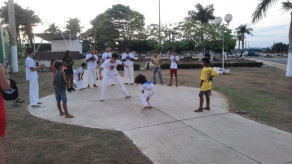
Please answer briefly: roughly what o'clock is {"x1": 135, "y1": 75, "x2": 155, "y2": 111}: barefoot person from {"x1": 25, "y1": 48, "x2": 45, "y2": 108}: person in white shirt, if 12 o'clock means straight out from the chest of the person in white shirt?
The barefoot person is roughly at 1 o'clock from the person in white shirt.

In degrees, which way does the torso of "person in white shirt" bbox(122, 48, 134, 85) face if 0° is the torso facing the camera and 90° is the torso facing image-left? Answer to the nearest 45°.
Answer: approximately 0°

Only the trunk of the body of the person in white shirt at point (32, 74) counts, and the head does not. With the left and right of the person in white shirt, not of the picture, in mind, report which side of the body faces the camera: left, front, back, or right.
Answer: right

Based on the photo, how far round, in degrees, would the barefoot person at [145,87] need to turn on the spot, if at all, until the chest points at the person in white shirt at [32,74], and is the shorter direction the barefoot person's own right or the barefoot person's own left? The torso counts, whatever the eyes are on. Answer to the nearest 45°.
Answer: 0° — they already face them

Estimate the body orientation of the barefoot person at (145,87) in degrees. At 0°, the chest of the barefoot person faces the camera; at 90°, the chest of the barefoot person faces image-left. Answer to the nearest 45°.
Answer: approximately 90°

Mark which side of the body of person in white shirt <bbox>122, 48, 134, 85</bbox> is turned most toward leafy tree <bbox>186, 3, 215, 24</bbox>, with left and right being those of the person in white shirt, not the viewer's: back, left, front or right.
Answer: back
